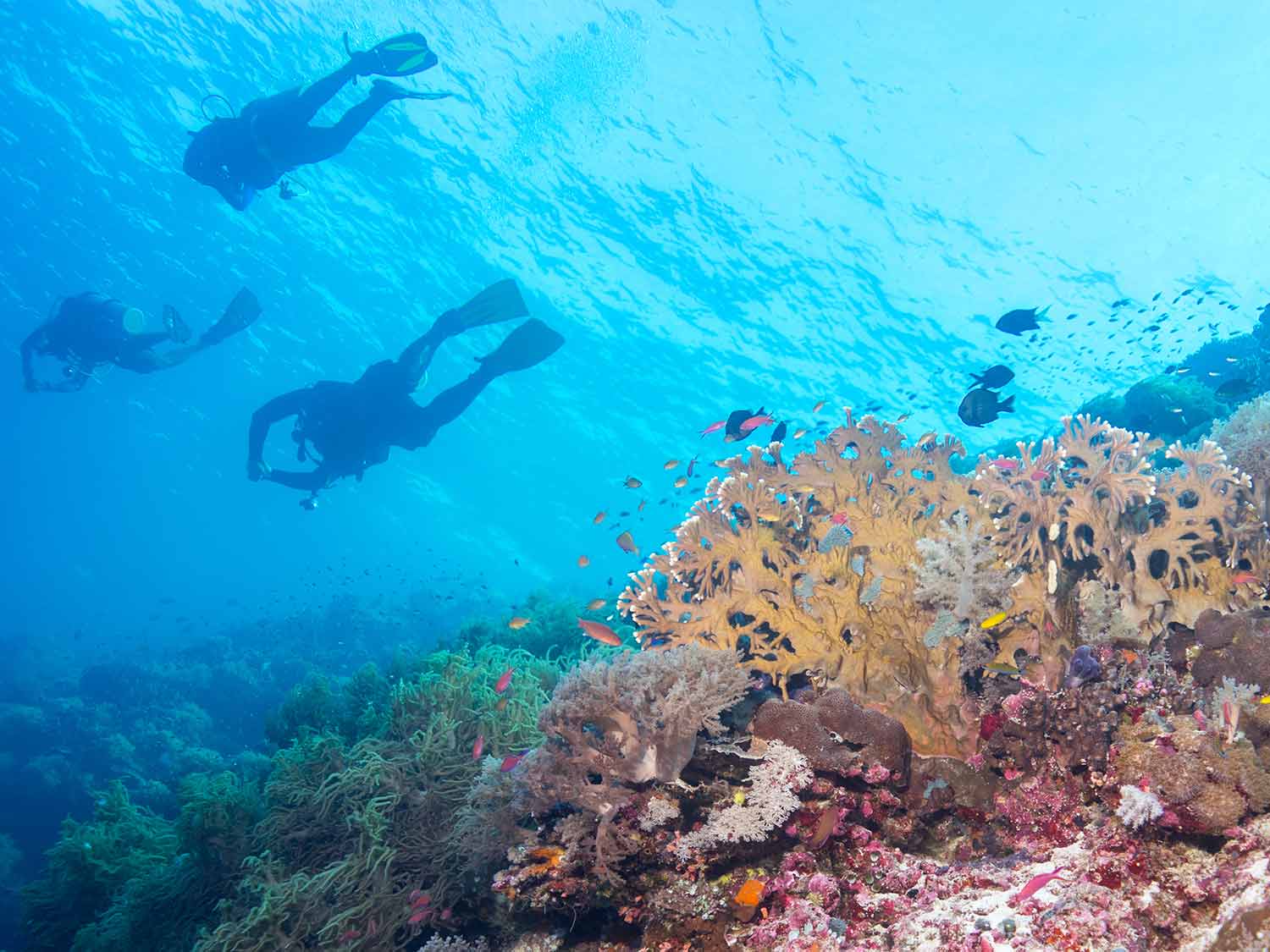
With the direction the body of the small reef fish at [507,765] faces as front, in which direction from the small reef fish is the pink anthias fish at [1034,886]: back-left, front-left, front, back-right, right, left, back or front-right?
back-left

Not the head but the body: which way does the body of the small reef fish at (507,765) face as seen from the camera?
to the viewer's left

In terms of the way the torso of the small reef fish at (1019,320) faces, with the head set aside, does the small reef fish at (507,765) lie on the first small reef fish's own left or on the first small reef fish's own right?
on the first small reef fish's own left

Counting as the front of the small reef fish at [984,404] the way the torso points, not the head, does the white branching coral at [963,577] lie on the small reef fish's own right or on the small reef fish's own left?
on the small reef fish's own left
